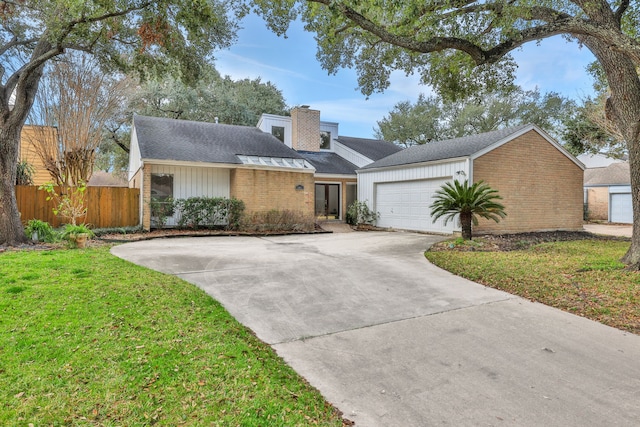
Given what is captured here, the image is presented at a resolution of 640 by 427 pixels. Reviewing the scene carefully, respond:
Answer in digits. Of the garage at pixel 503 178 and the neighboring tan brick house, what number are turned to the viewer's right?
0

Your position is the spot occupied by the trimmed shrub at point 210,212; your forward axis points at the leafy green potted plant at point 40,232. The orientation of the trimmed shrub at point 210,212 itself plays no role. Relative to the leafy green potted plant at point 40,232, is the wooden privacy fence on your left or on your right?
right

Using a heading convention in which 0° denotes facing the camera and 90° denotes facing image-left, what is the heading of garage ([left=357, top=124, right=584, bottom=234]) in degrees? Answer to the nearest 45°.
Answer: approximately 45°

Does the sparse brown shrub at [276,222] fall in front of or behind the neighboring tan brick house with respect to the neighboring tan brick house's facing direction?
in front

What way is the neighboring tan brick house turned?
toward the camera

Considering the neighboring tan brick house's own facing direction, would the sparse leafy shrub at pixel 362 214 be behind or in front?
in front

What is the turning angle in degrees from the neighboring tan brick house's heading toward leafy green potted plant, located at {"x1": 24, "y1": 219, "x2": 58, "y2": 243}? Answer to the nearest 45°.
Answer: approximately 45° to its right
